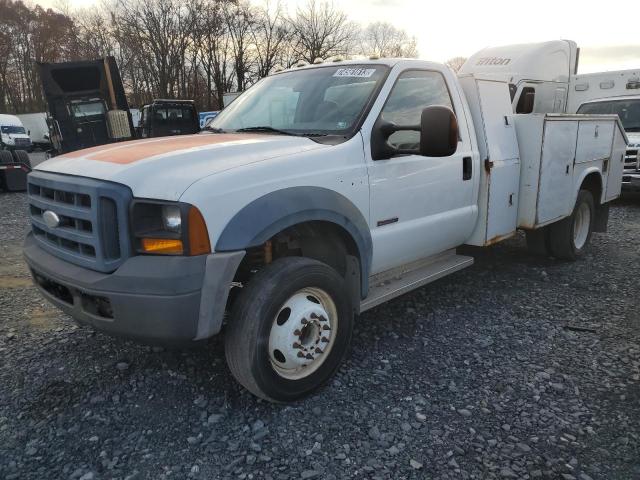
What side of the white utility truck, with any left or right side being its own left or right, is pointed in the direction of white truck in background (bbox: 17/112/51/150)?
right

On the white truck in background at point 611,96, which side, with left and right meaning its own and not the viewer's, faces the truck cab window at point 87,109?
right

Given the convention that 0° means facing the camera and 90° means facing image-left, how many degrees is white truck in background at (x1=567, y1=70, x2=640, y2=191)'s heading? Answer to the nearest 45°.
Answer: approximately 0°

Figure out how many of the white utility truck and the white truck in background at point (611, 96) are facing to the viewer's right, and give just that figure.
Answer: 0

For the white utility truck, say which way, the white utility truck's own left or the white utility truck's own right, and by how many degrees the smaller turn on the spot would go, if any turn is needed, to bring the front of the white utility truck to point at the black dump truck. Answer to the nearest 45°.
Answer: approximately 90° to the white utility truck's own right

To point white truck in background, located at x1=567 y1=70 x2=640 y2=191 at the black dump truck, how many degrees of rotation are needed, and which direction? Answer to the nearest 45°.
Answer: approximately 90° to its right

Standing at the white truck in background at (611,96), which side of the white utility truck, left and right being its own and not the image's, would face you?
back

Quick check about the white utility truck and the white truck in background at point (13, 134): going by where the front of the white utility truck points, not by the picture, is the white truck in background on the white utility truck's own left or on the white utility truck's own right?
on the white utility truck's own right
